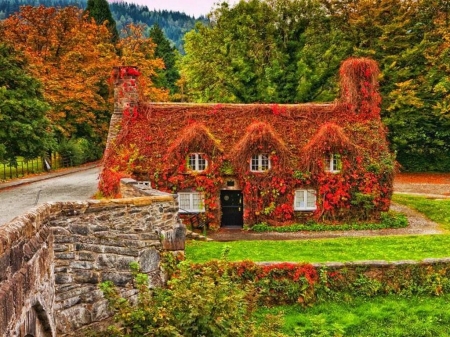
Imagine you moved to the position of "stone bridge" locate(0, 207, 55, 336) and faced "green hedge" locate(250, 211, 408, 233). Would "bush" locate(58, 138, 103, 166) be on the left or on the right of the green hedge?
left

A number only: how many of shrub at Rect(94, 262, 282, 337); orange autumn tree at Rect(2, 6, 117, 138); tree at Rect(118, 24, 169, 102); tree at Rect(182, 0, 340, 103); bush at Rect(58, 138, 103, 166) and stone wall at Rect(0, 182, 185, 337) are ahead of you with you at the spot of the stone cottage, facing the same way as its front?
2

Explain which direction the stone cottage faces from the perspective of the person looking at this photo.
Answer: facing the viewer

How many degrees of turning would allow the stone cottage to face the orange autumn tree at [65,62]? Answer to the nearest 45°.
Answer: approximately 135° to its right

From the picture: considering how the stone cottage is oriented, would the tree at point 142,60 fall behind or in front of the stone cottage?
behind

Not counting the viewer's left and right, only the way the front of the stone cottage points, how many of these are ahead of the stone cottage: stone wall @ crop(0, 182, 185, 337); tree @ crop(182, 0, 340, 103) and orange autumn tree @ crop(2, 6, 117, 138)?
1

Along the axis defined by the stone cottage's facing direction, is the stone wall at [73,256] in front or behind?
in front

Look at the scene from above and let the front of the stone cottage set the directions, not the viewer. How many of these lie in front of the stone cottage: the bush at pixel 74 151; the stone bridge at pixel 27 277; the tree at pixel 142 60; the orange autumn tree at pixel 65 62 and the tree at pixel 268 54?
1

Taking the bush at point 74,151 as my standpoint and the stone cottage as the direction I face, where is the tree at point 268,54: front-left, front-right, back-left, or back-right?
front-left

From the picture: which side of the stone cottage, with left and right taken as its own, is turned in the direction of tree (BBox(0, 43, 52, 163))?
right

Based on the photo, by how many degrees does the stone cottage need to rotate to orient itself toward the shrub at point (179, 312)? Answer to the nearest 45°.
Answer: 0° — it already faces it

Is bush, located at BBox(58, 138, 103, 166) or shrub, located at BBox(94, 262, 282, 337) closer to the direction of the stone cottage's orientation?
the shrub

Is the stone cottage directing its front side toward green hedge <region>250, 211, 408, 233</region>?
no

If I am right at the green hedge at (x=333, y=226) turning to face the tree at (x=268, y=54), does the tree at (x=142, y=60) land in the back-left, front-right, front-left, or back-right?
front-left

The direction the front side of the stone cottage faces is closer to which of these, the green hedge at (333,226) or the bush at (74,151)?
the green hedge

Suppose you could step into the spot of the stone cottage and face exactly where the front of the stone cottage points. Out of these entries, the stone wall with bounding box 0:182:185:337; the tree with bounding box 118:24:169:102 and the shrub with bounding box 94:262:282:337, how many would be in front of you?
2

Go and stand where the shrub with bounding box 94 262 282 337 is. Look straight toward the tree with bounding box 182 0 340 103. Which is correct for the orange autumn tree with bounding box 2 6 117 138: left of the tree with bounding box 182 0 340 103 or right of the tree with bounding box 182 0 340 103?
left

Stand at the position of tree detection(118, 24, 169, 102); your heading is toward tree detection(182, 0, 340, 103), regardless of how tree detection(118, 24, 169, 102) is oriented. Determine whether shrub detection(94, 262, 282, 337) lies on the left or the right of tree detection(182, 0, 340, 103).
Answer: right

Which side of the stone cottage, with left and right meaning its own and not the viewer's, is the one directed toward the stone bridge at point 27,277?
front

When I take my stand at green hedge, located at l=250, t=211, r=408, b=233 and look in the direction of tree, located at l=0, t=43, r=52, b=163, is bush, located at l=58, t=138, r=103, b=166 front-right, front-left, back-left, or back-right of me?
front-right
